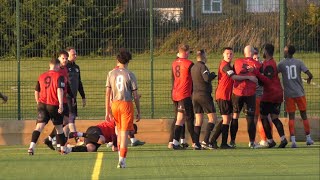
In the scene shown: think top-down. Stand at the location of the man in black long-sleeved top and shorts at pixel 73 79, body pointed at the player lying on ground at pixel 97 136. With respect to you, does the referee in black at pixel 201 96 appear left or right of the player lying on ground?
left

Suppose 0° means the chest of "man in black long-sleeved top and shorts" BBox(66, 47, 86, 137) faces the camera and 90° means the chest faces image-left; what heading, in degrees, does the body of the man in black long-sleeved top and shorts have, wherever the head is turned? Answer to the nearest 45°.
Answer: approximately 315°
